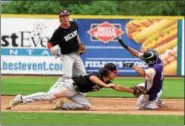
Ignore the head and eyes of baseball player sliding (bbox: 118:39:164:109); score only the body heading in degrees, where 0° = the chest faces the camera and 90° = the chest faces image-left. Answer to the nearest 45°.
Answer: approximately 90°

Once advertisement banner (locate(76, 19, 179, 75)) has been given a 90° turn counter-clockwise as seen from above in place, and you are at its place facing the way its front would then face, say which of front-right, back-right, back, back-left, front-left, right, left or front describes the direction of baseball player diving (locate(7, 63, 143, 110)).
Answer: right

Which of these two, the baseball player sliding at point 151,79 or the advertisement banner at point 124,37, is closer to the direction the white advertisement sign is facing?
the baseball player sliding

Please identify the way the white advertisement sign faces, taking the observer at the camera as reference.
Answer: facing the viewer

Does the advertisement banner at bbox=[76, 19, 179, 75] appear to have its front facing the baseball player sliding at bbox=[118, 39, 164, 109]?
yes

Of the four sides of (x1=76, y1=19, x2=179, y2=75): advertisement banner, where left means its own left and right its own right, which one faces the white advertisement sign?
right

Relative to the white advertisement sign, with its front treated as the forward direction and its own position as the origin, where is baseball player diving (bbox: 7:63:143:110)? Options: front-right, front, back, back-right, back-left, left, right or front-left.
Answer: front

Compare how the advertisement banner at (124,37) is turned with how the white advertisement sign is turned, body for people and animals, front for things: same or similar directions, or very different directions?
same or similar directions

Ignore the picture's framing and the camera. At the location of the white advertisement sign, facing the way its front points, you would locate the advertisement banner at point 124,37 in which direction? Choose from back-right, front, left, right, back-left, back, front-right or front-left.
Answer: left

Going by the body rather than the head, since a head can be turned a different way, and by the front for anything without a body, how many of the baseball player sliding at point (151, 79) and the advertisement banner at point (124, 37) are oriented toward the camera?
1
